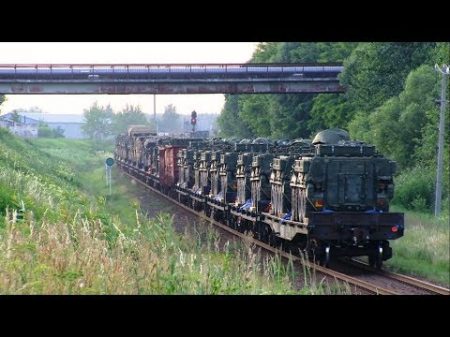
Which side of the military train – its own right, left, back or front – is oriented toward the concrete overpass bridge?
front

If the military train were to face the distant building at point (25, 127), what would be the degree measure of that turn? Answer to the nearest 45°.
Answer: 0° — it already faces it

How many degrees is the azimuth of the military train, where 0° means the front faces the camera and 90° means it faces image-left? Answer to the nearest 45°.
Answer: approximately 135°
